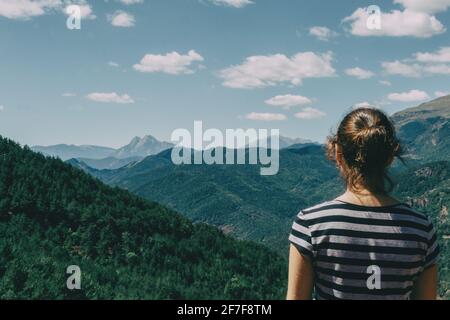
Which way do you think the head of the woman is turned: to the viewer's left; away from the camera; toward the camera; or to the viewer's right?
away from the camera

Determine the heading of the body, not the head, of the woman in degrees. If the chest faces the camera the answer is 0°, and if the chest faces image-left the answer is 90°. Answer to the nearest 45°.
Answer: approximately 180°
